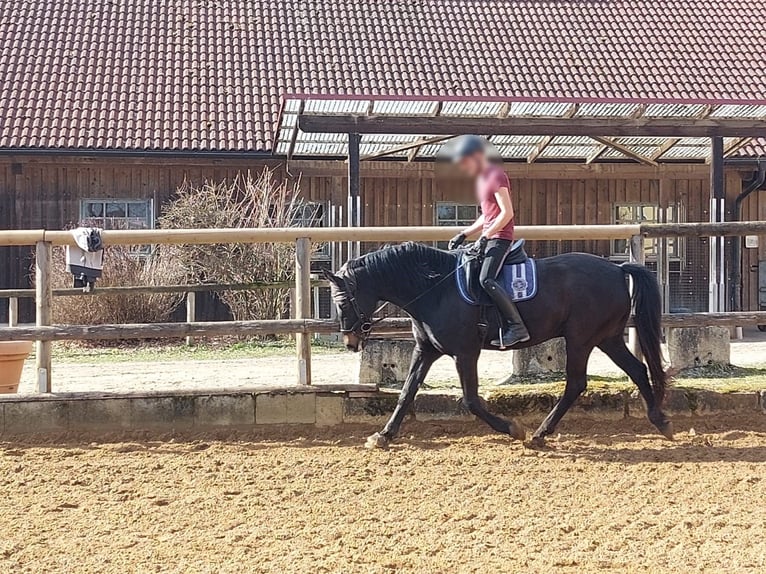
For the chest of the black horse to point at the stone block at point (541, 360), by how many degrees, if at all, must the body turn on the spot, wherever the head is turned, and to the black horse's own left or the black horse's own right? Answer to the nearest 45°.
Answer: approximately 90° to the black horse's own right

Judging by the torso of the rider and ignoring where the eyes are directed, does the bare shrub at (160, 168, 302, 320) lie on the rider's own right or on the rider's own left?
on the rider's own right

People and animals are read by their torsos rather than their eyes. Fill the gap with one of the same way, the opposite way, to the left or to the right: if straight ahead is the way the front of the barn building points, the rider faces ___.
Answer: to the right

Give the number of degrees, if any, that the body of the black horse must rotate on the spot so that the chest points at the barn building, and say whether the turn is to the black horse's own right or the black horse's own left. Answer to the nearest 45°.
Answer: approximately 90° to the black horse's own right

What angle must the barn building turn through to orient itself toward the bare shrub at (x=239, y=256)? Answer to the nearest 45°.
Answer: approximately 45° to its right

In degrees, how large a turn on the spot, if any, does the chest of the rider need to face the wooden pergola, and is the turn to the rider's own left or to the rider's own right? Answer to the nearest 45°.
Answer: approximately 90° to the rider's own right

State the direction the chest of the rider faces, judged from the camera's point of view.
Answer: to the viewer's left

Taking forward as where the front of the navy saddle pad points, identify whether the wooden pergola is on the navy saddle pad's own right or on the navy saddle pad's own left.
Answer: on the navy saddle pad's own right

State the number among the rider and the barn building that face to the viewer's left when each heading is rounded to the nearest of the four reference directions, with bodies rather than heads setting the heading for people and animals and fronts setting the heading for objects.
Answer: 1

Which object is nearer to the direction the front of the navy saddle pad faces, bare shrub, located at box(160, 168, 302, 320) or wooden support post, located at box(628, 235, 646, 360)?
the bare shrub

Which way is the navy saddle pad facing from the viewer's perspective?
to the viewer's left

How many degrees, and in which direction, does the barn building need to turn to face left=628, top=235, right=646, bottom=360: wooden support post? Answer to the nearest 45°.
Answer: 0° — it already faces it

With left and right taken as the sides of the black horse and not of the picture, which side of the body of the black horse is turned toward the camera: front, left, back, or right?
left
